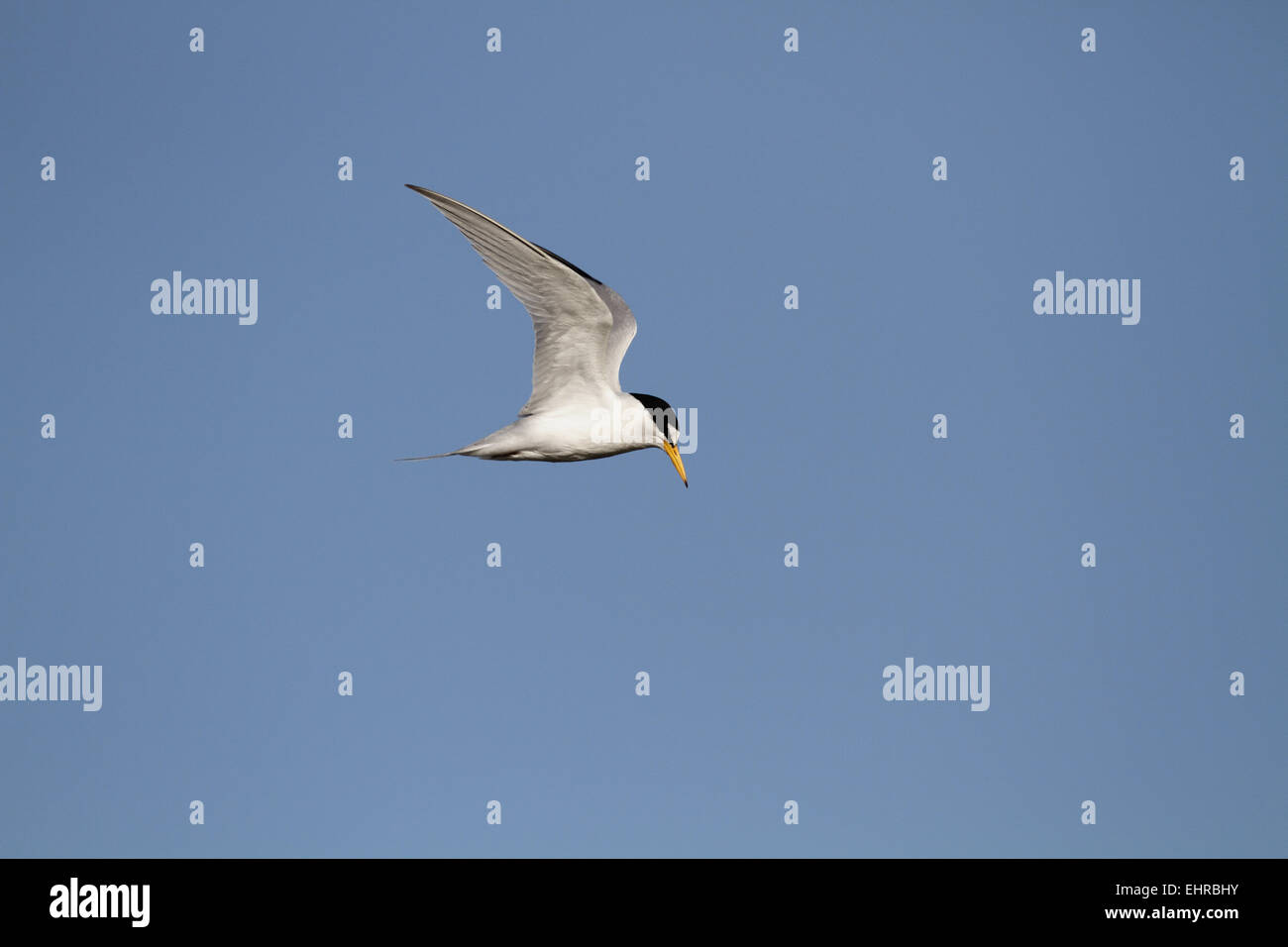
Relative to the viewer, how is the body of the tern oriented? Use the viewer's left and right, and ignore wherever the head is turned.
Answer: facing to the right of the viewer
